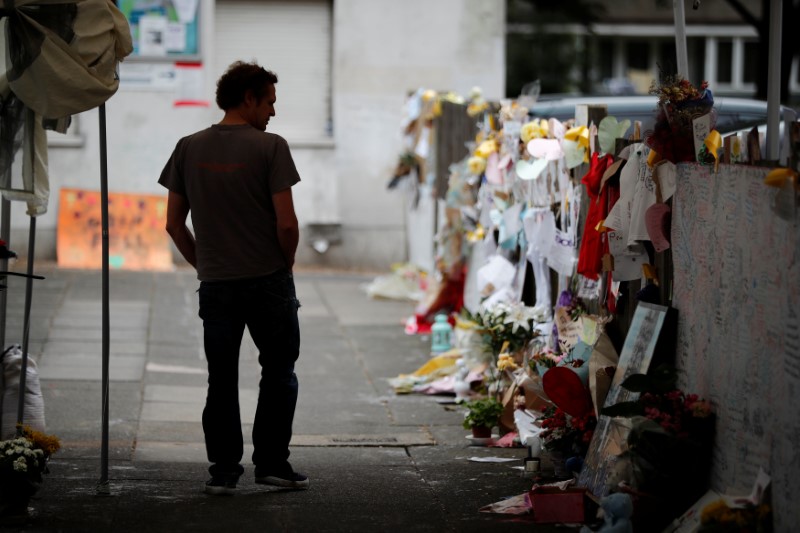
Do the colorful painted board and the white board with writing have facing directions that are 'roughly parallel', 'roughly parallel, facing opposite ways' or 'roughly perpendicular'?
roughly perpendicular

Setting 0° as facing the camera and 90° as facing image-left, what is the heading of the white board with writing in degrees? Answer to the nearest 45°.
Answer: approximately 45°

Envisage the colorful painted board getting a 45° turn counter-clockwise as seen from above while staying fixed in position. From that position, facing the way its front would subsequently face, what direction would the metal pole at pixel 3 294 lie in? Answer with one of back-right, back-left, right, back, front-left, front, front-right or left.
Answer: front-right

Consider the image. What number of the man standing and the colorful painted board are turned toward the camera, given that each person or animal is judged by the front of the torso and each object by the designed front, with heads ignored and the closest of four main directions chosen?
1

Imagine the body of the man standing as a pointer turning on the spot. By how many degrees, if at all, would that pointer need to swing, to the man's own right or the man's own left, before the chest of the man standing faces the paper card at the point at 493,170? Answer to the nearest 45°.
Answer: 0° — they already face it

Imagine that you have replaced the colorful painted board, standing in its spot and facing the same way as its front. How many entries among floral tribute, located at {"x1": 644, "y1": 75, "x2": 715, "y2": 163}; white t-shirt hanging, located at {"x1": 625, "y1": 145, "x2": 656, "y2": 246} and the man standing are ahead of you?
3

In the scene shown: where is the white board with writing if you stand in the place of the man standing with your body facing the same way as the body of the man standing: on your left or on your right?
on your right

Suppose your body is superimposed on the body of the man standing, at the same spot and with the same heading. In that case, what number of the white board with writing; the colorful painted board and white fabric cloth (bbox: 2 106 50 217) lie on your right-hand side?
1

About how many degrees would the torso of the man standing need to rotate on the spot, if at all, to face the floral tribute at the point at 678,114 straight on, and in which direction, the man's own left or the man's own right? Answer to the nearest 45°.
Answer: approximately 45° to the man's own right

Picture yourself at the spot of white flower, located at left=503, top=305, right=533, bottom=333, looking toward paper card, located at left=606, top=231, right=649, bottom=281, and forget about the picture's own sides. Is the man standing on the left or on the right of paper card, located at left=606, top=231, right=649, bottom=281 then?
right

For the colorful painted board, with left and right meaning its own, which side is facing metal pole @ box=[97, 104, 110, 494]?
front

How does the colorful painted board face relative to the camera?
toward the camera

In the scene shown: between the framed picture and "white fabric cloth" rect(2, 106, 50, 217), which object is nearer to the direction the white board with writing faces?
the white fabric cloth

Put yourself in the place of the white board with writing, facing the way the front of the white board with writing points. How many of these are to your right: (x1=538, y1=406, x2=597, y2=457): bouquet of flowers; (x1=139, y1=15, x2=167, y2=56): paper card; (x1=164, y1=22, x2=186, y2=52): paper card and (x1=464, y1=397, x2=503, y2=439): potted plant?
4

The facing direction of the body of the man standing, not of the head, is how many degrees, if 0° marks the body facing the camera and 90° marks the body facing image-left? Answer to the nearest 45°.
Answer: approximately 225°
